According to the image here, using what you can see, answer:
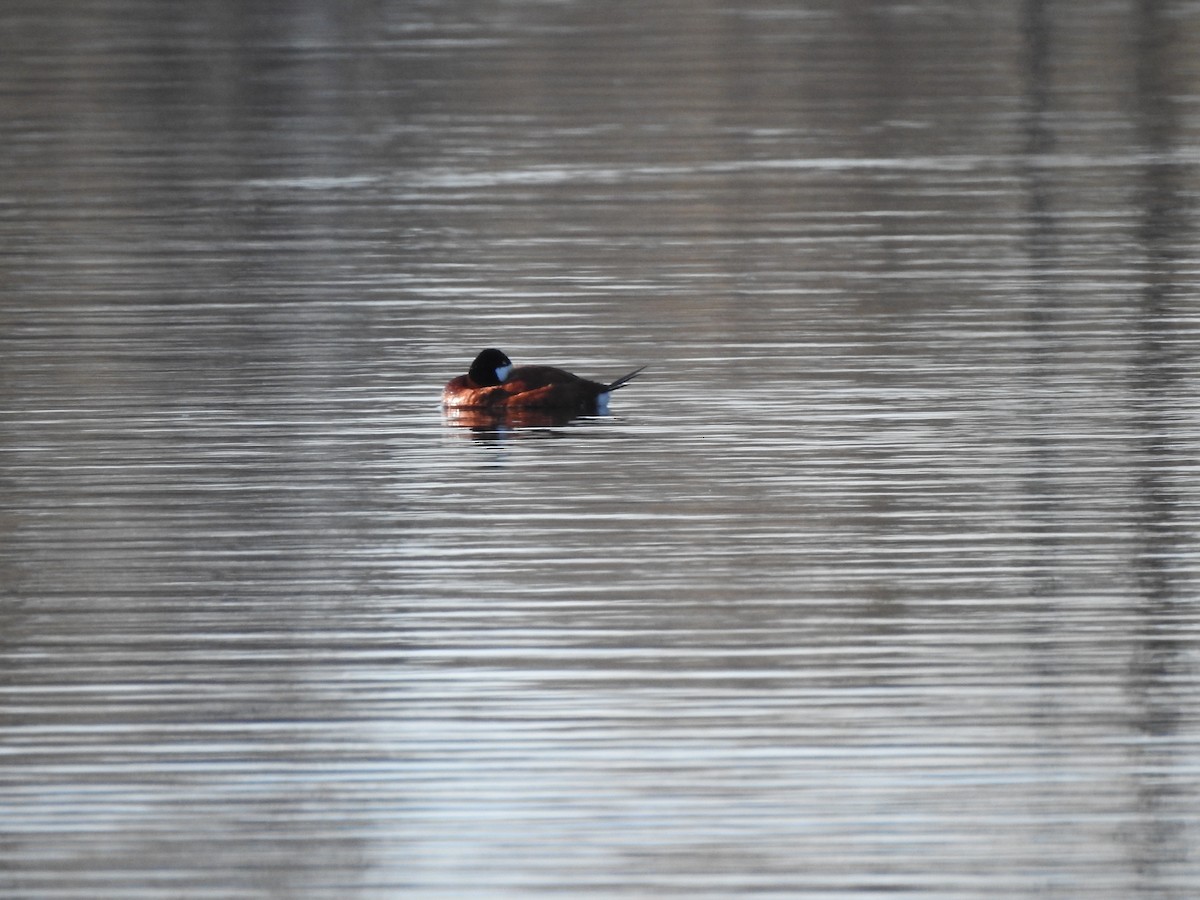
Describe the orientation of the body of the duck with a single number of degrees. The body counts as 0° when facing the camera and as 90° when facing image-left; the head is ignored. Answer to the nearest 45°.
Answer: approximately 90°
